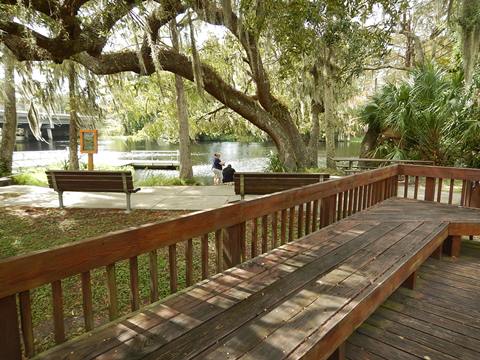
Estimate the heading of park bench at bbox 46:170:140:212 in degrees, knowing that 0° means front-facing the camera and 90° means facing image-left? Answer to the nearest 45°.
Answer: approximately 225°

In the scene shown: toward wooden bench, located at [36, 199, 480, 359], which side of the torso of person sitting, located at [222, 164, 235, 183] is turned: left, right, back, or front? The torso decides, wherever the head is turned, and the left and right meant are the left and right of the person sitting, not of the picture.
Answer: back

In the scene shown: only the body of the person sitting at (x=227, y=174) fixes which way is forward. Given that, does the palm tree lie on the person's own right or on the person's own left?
on the person's own right

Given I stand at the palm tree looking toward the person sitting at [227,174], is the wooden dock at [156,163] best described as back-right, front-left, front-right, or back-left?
front-right

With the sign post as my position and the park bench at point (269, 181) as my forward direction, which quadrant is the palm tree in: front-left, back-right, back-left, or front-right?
front-left

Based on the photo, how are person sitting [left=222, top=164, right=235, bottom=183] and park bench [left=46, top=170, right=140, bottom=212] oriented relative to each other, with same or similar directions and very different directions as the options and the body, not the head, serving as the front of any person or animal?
same or similar directions

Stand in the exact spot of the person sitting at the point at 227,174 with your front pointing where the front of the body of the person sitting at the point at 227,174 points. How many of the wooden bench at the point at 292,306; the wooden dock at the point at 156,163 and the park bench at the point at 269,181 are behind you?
2

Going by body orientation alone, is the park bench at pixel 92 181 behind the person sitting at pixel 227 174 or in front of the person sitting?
behind

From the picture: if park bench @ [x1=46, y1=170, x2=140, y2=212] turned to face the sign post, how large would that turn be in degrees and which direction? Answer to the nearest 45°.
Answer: approximately 45° to its left

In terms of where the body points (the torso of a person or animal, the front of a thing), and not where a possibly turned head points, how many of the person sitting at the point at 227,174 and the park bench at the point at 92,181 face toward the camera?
0

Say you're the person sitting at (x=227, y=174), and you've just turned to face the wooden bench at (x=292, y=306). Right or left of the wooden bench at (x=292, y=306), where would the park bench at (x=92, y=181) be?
right

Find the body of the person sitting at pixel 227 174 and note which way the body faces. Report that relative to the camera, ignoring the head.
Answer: away from the camera
